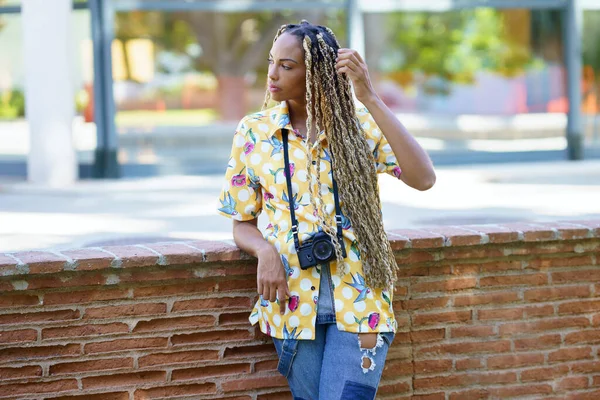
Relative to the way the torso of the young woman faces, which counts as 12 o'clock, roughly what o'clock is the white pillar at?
The white pillar is roughly at 5 o'clock from the young woman.

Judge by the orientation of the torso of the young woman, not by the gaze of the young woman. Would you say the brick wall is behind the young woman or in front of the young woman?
behind

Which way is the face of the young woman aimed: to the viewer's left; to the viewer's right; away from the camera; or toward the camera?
to the viewer's left

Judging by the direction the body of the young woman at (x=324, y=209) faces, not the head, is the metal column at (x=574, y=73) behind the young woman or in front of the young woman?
behind

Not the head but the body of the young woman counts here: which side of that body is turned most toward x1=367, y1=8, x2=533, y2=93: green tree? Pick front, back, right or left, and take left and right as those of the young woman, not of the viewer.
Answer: back

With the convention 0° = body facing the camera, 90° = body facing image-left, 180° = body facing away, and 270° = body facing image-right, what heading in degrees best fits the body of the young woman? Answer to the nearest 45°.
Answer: approximately 0°
